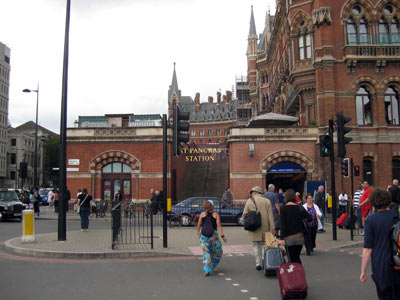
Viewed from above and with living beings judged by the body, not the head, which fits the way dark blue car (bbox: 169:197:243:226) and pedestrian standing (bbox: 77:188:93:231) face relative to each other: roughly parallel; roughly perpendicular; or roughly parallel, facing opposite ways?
roughly perpendicular

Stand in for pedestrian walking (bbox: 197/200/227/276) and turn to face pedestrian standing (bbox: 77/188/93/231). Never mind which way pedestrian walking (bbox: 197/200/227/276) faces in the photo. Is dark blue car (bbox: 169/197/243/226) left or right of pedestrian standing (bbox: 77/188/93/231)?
right

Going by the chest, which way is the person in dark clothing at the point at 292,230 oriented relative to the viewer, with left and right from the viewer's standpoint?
facing away from the viewer

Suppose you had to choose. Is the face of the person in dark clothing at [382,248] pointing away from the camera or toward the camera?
away from the camera

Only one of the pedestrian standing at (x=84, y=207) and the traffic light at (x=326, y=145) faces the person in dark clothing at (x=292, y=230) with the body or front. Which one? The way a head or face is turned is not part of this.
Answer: the traffic light
